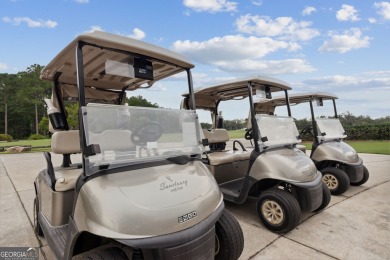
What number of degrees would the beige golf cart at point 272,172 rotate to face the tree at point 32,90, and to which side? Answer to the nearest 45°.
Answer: approximately 180°

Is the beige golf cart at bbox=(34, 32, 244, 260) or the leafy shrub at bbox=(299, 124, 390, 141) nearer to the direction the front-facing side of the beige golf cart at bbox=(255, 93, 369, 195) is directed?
the beige golf cart

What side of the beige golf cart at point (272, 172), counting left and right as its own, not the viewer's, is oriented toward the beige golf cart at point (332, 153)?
left

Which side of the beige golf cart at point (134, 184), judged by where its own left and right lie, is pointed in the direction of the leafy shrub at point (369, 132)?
left

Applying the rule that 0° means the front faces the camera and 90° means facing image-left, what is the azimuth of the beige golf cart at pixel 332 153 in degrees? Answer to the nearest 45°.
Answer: approximately 315°

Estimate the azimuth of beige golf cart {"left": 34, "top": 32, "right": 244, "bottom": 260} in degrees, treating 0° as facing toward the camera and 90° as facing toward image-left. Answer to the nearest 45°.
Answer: approximately 315°

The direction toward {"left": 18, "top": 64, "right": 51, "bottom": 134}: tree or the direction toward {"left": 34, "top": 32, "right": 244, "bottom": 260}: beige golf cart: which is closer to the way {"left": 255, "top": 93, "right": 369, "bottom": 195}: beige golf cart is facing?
the beige golf cart
